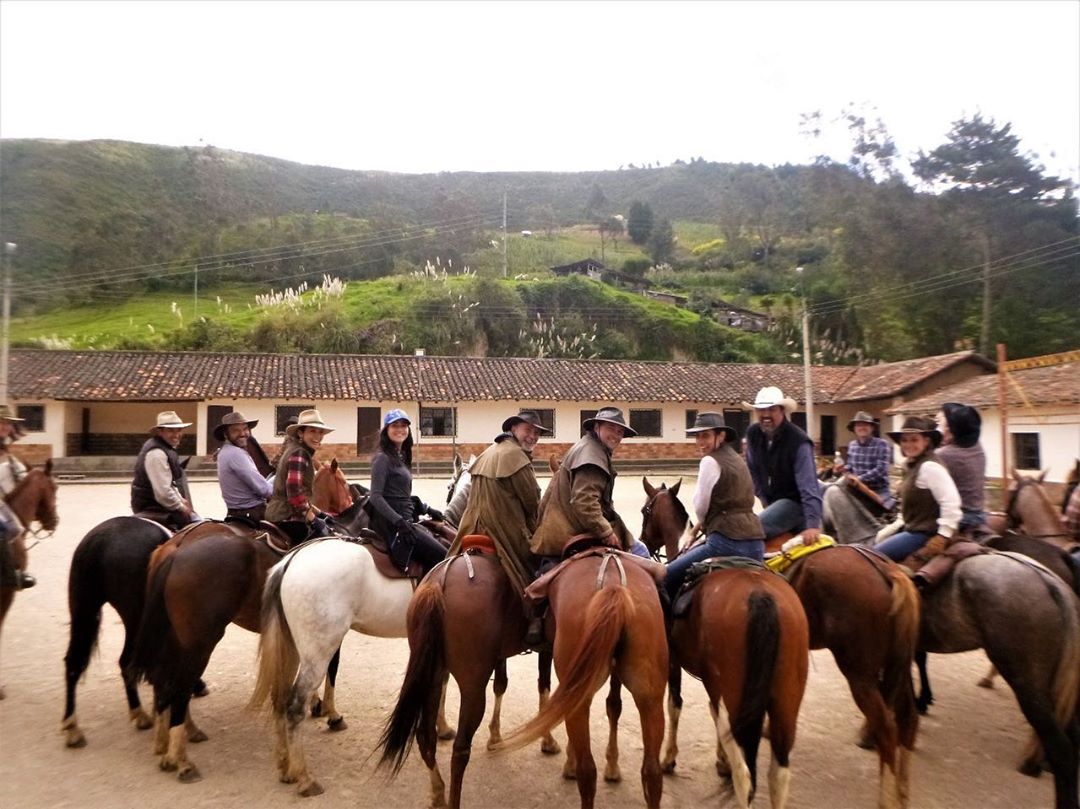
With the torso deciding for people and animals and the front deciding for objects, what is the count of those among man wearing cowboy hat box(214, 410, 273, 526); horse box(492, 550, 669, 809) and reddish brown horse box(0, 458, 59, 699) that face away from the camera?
1

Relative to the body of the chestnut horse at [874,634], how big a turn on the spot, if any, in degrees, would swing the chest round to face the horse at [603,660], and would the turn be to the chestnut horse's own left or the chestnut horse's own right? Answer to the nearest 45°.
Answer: approximately 90° to the chestnut horse's own left

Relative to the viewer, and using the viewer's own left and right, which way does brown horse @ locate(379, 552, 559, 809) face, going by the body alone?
facing away from the viewer and to the right of the viewer

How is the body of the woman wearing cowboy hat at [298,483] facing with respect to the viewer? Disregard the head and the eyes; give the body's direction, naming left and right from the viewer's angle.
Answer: facing to the right of the viewer

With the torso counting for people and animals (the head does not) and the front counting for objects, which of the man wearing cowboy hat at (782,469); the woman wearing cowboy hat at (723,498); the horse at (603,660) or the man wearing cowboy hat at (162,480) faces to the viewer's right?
the man wearing cowboy hat at (162,480)

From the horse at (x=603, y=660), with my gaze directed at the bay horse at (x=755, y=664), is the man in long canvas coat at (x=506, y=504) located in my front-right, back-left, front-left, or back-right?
back-left

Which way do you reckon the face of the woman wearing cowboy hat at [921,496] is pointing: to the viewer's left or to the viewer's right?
to the viewer's left
